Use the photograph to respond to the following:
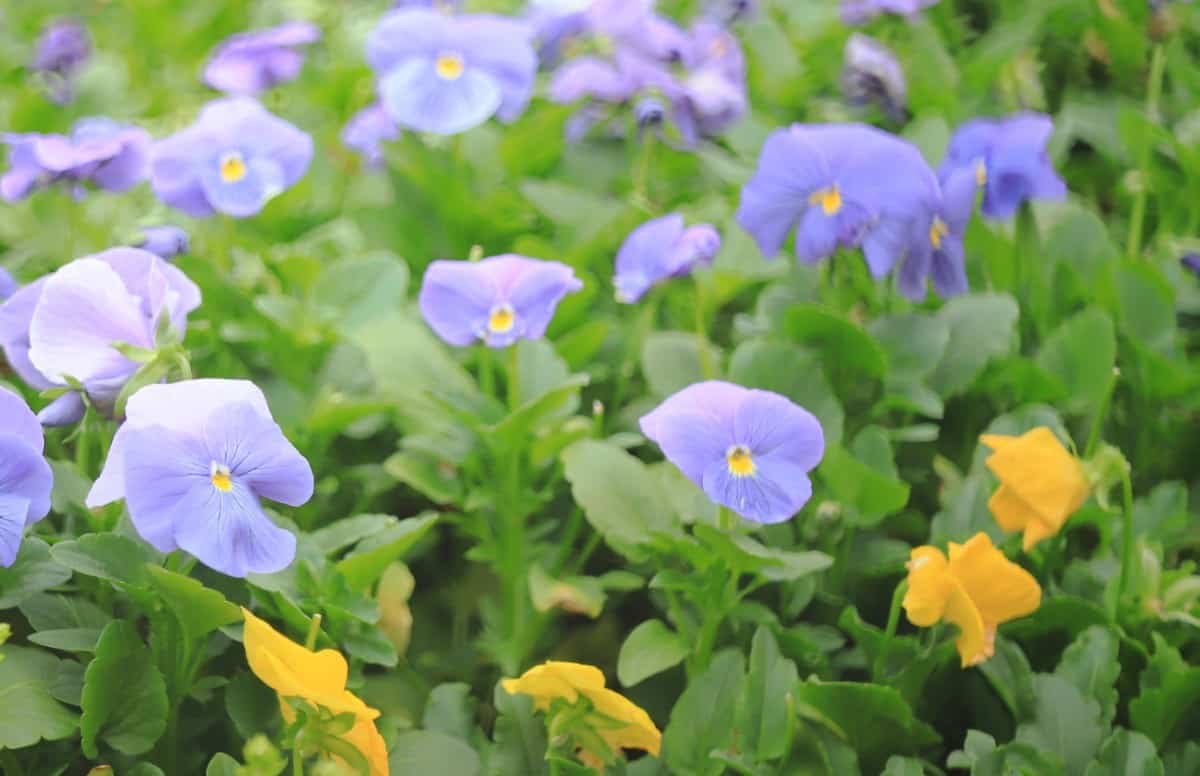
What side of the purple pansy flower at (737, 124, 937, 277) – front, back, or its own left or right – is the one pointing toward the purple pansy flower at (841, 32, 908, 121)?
back

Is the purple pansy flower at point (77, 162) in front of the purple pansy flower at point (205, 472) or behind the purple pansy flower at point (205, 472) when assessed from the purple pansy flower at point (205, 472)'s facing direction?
behind

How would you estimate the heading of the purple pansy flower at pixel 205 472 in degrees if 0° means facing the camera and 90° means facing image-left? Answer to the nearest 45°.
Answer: approximately 0°

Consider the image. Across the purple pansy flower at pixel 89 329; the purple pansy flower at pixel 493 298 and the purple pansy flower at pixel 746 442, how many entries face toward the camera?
2

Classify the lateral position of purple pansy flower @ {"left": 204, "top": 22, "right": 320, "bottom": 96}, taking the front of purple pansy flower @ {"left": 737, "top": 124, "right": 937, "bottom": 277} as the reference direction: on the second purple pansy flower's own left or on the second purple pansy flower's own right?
on the second purple pansy flower's own right

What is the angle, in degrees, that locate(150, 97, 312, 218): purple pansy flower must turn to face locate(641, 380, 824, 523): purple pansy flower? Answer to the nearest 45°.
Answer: approximately 45° to its left
